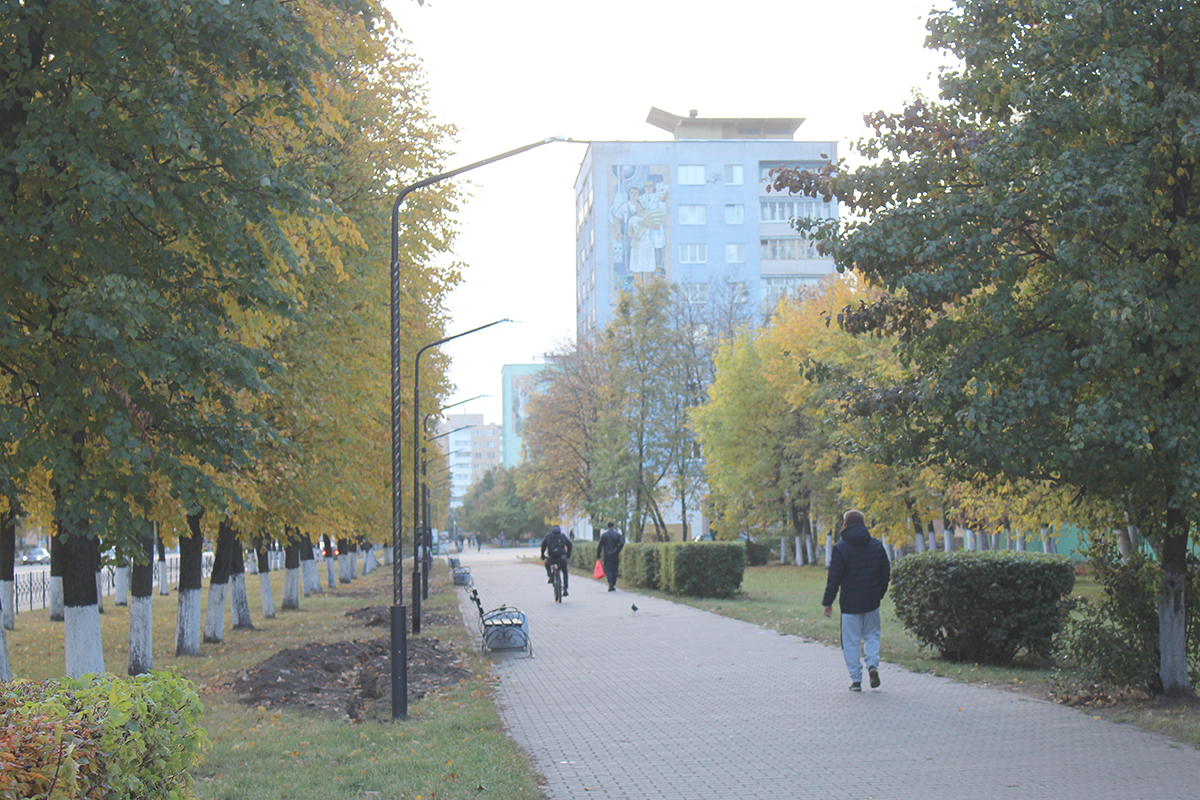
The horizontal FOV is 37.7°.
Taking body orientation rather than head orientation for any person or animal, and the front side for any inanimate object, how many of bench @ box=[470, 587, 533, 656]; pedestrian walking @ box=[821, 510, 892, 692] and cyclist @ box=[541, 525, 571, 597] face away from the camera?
2

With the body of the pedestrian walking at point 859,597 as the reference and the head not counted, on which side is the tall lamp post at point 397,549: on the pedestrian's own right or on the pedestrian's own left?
on the pedestrian's own left

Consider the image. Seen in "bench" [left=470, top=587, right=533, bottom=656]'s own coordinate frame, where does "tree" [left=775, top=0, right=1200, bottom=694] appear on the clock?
The tree is roughly at 2 o'clock from the bench.

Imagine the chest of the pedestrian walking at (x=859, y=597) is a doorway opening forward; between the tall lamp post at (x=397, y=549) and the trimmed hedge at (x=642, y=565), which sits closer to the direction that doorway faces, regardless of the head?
the trimmed hedge

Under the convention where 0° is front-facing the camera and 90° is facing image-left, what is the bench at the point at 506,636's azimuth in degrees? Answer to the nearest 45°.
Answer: approximately 270°

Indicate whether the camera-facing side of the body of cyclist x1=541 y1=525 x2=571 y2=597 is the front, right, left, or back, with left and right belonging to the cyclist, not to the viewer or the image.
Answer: back

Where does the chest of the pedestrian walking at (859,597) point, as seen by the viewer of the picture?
away from the camera

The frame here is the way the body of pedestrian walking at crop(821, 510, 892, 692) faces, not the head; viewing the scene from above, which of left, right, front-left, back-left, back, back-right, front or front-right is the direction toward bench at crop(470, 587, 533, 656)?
front-left

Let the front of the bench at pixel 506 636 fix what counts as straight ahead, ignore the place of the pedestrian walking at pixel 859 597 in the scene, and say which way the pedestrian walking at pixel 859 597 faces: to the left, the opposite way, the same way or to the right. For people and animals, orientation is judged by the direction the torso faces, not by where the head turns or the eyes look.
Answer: to the left

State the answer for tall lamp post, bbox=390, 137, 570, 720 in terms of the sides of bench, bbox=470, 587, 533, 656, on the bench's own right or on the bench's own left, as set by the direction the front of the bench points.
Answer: on the bench's own right

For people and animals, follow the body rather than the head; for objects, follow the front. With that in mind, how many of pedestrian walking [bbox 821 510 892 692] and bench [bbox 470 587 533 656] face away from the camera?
1

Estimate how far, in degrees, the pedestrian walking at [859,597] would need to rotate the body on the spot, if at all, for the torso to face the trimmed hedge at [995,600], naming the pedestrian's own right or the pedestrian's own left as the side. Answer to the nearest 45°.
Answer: approximately 45° to the pedestrian's own right

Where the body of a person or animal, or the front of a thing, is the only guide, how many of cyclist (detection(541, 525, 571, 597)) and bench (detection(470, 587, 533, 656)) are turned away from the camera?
1

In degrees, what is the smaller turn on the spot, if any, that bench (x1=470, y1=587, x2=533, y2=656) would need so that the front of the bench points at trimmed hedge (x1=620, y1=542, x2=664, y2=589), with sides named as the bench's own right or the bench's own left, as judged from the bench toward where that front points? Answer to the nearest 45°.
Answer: approximately 90° to the bench's own left
